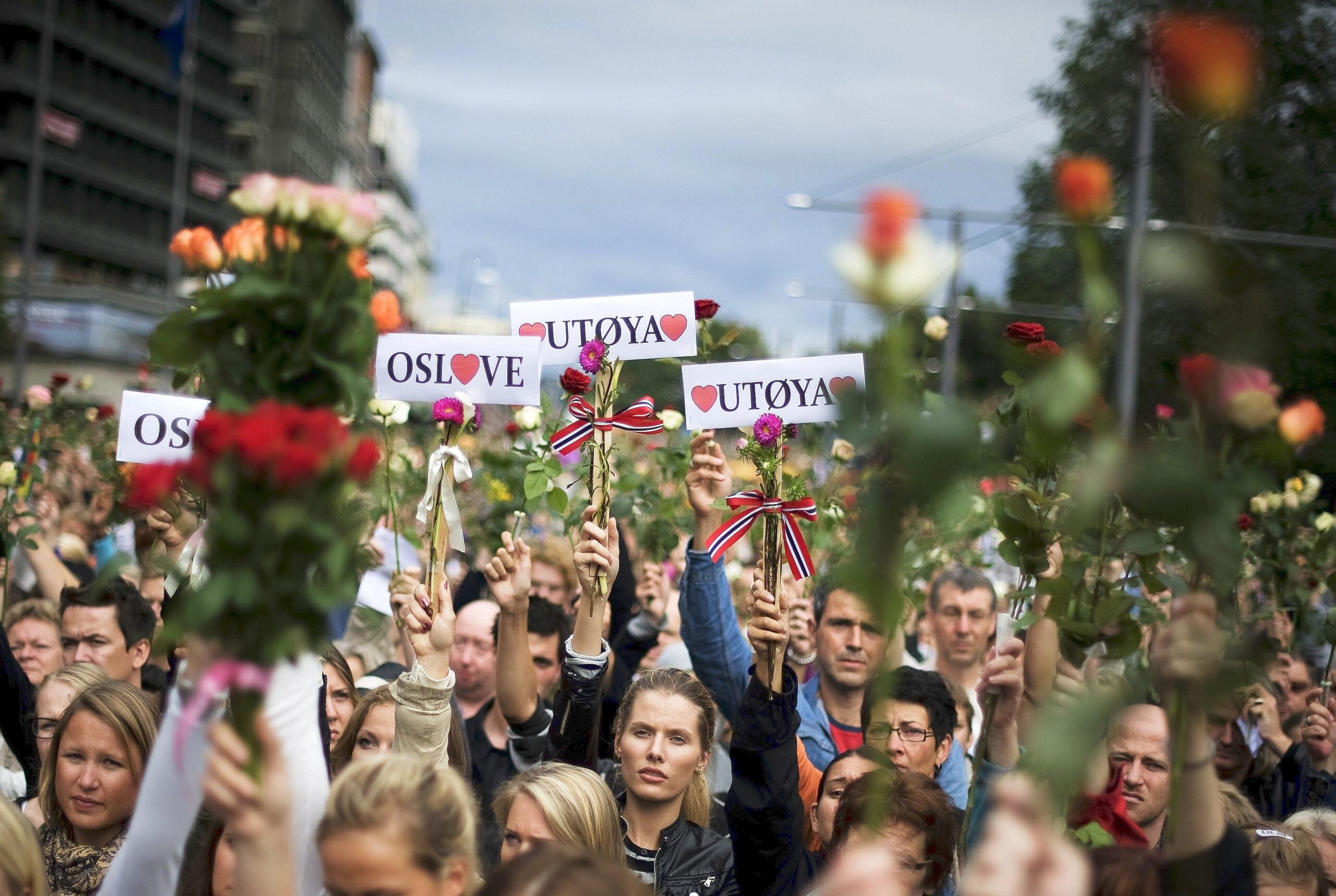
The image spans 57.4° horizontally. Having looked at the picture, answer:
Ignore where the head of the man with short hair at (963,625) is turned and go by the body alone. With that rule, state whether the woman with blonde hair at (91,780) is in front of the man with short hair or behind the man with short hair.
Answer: in front

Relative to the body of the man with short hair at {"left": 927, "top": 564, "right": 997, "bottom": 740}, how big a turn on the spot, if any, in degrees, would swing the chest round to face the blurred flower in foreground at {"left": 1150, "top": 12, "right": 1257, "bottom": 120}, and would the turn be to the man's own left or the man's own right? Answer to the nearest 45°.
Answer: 0° — they already face it

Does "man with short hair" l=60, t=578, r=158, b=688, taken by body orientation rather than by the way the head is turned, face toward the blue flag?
no

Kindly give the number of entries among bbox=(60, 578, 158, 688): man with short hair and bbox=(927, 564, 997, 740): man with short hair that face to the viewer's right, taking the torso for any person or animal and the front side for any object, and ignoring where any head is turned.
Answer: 0

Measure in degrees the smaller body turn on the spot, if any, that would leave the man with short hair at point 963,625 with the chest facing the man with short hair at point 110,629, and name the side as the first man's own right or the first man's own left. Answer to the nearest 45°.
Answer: approximately 45° to the first man's own right

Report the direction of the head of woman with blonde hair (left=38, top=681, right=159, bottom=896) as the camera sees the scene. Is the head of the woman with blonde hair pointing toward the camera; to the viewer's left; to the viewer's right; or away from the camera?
toward the camera

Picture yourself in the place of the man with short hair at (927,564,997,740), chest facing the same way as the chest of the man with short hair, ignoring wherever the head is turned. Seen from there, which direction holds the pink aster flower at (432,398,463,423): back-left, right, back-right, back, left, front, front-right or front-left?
front-right

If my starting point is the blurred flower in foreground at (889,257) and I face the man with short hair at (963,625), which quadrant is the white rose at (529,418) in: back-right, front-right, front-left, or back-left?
front-left

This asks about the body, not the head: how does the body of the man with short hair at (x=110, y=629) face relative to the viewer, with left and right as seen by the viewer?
facing the viewer and to the left of the viewer

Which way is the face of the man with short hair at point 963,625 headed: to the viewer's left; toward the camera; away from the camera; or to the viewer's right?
toward the camera

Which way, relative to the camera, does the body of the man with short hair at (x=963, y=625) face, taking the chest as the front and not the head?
toward the camera

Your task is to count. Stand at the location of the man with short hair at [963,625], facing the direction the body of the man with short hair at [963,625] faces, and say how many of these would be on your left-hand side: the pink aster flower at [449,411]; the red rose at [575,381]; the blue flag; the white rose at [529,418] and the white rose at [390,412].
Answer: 0

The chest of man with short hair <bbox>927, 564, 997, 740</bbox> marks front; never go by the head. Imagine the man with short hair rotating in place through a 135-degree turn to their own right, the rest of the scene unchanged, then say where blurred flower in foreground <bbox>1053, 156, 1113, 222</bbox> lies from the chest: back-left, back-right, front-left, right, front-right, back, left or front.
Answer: back-left

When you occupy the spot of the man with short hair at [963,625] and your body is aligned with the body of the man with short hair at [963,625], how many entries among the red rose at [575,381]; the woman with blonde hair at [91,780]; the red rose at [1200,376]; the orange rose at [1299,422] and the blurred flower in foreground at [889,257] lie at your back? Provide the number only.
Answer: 0

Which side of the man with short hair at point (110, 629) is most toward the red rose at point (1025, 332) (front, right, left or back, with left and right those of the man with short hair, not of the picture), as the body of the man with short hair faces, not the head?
left
